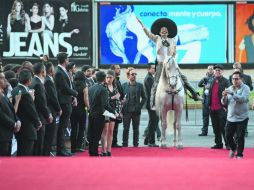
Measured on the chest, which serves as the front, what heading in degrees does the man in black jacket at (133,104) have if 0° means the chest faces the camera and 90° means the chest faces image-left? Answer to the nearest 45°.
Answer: approximately 0°

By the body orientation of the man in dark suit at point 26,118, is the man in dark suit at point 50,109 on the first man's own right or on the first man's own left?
on the first man's own left

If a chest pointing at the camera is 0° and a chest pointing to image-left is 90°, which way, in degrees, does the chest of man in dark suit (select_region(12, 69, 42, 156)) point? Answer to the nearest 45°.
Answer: approximately 270°

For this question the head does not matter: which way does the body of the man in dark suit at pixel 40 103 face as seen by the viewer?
to the viewer's right

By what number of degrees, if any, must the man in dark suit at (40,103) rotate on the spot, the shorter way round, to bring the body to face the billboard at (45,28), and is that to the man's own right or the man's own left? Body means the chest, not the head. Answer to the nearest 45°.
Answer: approximately 90° to the man's own left

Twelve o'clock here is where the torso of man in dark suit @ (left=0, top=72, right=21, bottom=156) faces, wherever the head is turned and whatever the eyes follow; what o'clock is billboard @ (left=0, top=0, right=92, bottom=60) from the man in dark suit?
The billboard is roughly at 9 o'clock from the man in dark suit.

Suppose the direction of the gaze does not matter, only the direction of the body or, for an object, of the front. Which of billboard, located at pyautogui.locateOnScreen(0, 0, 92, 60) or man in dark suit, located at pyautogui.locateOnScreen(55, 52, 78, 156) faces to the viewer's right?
the man in dark suit

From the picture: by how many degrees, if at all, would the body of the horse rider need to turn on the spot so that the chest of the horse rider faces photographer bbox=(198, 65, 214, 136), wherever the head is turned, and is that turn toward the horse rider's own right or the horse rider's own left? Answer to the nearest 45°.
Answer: approximately 135° to the horse rider's own left

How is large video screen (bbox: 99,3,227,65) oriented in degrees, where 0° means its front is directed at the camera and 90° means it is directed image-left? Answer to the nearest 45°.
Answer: approximately 0°

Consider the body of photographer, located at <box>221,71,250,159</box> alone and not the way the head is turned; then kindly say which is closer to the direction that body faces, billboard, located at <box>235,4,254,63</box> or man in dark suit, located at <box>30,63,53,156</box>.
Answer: the man in dark suit

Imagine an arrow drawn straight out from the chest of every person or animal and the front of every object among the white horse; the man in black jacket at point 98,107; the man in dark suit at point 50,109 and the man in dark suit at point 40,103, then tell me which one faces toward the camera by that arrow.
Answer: the white horse
